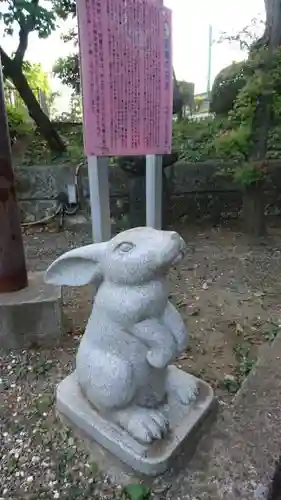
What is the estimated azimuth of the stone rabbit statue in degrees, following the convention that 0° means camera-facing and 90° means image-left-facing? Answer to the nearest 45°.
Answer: approximately 315°

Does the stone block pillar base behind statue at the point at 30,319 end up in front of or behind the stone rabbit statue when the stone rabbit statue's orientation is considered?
behind

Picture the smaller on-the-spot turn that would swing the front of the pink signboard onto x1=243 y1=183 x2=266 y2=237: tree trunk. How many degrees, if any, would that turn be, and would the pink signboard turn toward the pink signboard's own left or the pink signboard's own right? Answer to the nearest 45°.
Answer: approximately 135° to the pink signboard's own left

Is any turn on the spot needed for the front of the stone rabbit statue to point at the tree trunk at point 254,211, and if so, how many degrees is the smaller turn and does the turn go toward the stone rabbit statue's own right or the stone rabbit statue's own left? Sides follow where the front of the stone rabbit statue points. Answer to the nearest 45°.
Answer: approximately 90° to the stone rabbit statue's own left

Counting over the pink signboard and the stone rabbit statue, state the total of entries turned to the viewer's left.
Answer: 0

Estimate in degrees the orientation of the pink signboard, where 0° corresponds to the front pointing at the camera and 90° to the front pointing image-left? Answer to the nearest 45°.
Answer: approximately 0°

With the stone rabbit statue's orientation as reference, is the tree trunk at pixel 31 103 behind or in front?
behind

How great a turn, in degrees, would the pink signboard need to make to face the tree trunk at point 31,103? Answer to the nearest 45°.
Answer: approximately 180°

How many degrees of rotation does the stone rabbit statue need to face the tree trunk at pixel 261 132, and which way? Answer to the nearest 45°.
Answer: approximately 90° to its left
